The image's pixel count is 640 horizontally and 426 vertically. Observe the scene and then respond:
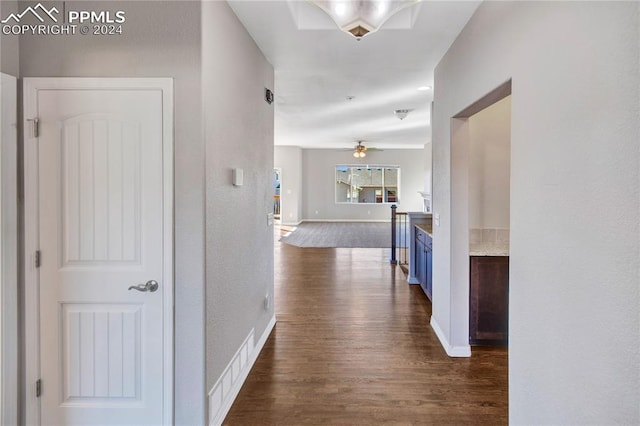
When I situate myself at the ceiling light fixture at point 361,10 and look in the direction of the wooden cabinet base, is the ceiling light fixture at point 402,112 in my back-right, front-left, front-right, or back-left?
front-left

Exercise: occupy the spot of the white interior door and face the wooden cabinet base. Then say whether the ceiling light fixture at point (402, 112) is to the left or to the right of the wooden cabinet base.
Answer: left

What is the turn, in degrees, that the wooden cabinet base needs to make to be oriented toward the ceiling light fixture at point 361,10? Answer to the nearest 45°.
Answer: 0° — it already faces it

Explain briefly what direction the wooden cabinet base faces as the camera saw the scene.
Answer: facing the viewer

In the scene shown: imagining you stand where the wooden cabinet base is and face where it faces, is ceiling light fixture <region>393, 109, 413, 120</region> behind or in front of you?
behind

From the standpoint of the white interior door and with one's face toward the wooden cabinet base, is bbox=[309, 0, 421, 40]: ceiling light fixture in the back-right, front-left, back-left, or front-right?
front-right

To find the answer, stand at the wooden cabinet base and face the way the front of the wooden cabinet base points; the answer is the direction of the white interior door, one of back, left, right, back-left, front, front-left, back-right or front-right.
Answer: front-right

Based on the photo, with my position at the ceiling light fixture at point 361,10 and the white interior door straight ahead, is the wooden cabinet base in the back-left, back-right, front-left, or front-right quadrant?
back-right
